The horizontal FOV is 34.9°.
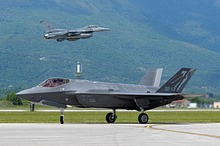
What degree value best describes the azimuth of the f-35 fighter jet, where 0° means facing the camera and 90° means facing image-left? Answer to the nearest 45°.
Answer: approximately 45°
